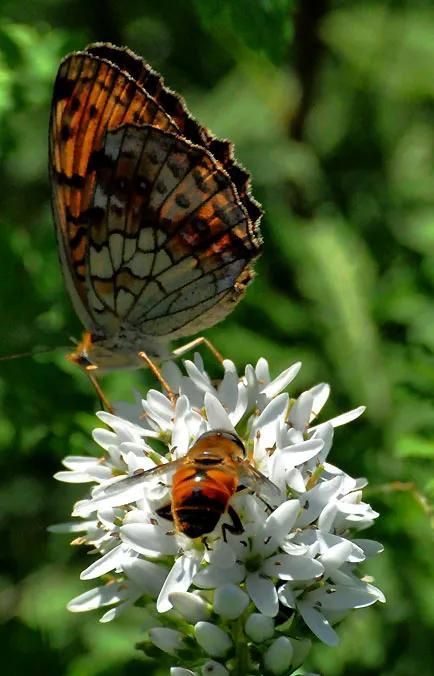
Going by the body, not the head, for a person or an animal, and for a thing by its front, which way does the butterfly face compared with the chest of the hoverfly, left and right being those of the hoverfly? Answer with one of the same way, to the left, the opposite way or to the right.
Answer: to the left

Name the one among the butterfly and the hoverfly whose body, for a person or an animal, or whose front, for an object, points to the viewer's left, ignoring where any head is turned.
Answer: the butterfly

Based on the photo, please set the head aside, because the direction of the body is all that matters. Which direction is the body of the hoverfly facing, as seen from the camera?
away from the camera

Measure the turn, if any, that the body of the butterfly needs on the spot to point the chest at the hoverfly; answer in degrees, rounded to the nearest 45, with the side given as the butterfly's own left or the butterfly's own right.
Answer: approximately 90° to the butterfly's own left

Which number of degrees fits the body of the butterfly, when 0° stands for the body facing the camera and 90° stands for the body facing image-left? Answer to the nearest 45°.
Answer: approximately 90°

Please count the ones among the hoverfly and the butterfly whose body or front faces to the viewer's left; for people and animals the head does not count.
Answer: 1

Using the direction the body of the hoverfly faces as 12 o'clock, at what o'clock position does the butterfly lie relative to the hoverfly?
The butterfly is roughly at 12 o'clock from the hoverfly.
